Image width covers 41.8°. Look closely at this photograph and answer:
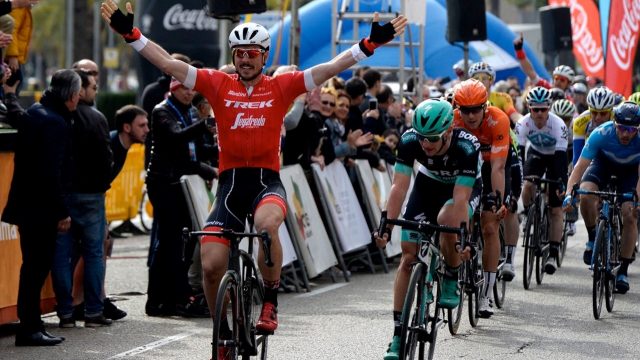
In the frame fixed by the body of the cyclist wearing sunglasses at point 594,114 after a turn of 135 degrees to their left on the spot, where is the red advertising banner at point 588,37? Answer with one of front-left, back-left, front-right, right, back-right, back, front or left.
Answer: front-left

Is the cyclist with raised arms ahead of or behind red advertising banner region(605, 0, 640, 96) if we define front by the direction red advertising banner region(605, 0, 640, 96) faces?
ahead

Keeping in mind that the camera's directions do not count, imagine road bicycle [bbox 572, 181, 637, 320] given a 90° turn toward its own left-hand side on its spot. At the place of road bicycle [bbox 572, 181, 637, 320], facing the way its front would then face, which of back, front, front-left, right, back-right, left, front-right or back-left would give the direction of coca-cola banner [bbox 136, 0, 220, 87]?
back-left

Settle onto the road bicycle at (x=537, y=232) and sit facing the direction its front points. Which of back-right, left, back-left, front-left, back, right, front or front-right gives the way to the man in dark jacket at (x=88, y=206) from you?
front-right

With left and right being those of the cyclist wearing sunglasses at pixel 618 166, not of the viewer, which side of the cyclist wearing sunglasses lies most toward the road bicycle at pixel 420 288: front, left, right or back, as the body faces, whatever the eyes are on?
front

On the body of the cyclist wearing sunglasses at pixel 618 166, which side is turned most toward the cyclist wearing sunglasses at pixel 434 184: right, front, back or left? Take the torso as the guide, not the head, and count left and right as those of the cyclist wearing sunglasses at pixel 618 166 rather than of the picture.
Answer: front

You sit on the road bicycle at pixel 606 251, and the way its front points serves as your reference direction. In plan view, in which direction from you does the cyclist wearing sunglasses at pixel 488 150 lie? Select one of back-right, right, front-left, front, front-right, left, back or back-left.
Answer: front-right
